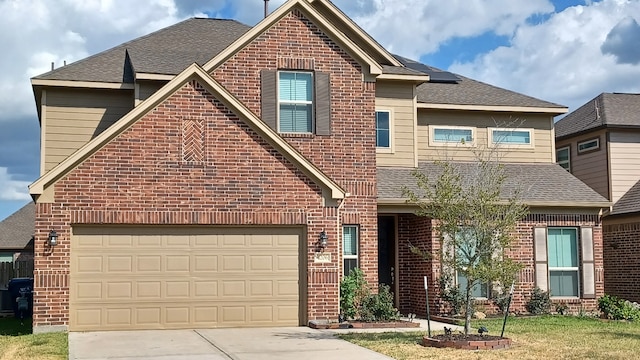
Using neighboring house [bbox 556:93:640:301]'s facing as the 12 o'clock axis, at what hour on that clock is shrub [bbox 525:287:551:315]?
The shrub is roughly at 1 o'clock from the neighboring house.

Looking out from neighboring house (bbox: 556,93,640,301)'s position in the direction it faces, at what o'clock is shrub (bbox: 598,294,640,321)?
The shrub is roughly at 12 o'clock from the neighboring house.

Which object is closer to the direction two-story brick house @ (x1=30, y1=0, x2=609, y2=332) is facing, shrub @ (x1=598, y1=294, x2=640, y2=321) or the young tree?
the young tree

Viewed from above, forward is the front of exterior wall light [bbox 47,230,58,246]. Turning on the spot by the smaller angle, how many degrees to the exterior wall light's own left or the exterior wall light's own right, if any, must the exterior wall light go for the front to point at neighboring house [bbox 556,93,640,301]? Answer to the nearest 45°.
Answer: approximately 90° to the exterior wall light's own left

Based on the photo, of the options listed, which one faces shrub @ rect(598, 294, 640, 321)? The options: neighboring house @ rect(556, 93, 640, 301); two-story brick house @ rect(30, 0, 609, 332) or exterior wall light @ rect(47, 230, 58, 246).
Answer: the neighboring house

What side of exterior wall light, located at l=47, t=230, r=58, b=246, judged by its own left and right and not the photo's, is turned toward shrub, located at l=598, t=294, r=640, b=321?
left

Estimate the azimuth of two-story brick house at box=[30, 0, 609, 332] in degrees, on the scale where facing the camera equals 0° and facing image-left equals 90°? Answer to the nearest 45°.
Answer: approximately 0°

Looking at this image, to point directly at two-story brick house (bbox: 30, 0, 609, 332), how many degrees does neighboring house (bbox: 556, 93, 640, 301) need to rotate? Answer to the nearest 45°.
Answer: approximately 45° to its right

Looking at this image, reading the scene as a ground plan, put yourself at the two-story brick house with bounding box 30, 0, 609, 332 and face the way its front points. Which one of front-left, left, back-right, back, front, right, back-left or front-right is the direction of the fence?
back-right

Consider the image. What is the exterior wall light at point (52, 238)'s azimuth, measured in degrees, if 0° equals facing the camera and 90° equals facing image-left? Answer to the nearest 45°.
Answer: approximately 0°
